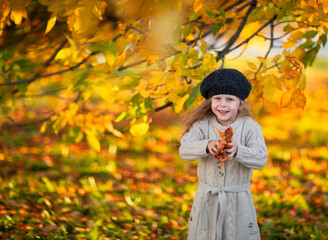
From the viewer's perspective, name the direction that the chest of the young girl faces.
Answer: toward the camera

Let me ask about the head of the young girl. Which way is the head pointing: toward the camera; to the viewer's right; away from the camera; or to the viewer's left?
toward the camera
